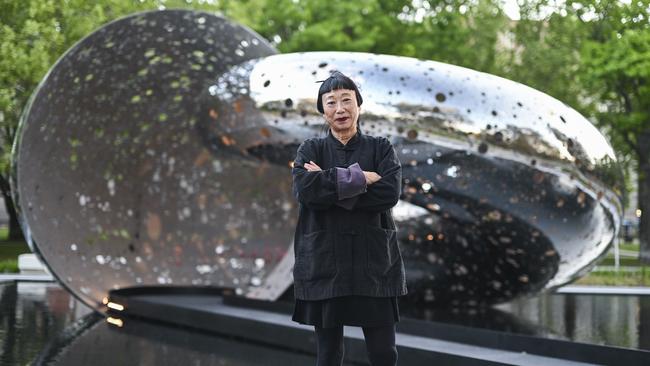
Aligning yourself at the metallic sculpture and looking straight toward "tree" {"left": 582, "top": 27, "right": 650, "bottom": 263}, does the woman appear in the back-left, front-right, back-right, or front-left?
back-right

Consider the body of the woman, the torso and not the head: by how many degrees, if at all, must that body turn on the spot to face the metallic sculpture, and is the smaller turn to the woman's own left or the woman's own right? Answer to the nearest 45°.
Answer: approximately 180°

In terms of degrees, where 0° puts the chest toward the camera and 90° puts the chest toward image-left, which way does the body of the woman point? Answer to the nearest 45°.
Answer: approximately 0°
